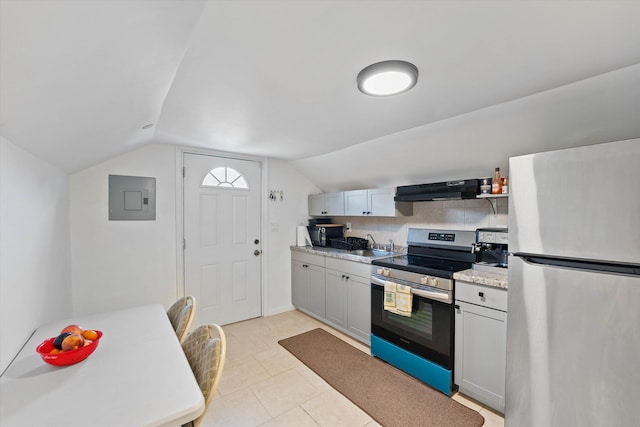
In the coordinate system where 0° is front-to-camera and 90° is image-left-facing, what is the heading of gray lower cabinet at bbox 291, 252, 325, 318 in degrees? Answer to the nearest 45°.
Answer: approximately 45°

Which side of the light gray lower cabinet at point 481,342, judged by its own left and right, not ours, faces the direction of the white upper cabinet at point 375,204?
right

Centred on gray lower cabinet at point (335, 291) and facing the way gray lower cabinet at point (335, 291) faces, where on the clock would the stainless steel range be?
The stainless steel range is roughly at 9 o'clock from the gray lower cabinet.

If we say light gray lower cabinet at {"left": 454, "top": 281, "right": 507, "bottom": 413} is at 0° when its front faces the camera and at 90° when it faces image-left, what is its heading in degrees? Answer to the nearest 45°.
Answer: approximately 45°

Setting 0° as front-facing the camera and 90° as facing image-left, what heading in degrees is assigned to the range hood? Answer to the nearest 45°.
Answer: approximately 45°

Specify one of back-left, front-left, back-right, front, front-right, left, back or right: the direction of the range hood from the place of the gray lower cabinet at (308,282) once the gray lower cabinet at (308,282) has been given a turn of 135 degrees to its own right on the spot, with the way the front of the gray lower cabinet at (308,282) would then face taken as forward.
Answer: back-right

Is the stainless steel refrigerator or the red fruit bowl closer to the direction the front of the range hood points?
the red fruit bowl
